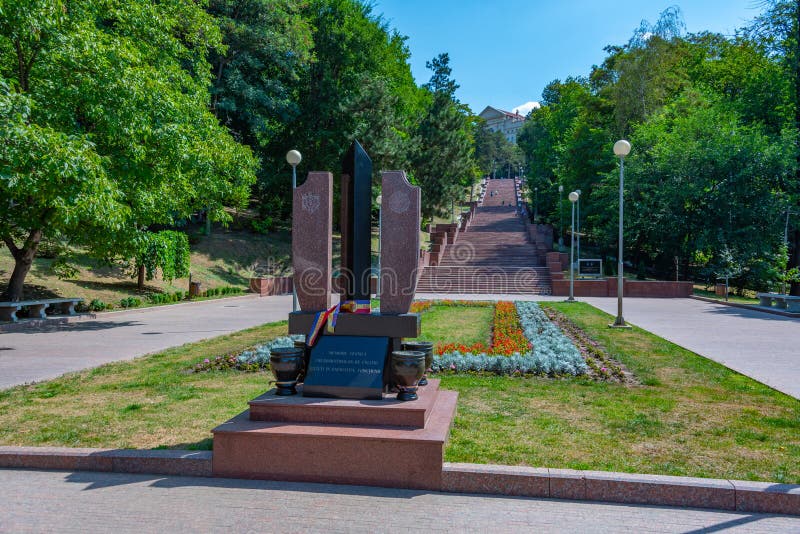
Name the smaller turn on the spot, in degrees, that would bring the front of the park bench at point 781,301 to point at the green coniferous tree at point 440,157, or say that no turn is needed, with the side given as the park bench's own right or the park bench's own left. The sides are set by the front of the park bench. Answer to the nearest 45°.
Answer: approximately 90° to the park bench's own right

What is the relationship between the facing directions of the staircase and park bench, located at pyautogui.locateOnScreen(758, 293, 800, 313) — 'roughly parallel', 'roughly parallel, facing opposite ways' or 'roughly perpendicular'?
roughly perpendicular

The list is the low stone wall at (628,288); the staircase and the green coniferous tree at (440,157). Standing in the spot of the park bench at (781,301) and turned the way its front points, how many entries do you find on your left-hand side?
0

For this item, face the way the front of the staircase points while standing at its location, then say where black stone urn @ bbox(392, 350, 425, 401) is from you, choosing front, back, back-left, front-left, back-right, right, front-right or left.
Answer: front

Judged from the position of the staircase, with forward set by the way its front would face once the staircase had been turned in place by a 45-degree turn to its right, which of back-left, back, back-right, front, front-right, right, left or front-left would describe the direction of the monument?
front-left

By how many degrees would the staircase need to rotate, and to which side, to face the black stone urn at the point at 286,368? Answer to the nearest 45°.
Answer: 0° — it already faces it

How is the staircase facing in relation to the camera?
toward the camera

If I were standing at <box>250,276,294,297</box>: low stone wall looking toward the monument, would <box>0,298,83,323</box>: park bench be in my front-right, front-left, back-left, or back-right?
front-right

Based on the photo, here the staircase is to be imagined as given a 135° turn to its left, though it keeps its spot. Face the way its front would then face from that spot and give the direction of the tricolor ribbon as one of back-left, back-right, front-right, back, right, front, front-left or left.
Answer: back-right

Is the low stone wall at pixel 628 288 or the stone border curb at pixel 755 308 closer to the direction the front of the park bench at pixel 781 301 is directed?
the stone border curb

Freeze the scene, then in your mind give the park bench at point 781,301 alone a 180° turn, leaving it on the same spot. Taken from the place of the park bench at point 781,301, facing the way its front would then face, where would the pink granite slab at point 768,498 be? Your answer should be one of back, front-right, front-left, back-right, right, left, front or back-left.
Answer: back-right

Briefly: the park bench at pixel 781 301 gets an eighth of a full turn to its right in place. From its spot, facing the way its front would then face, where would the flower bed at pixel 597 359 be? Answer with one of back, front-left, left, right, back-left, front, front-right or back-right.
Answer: left

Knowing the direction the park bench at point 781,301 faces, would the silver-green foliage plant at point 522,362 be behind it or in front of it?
in front

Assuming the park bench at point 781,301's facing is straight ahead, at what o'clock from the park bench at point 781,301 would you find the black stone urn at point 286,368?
The black stone urn is roughly at 11 o'clock from the park bench.

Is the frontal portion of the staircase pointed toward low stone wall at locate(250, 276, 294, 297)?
no

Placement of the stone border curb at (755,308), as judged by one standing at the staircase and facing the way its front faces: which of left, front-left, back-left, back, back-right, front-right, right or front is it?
front-left

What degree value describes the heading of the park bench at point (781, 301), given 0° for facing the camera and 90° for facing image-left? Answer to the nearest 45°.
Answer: approximately 45°

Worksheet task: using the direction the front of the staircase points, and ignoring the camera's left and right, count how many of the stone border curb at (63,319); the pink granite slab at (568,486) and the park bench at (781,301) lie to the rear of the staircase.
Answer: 0

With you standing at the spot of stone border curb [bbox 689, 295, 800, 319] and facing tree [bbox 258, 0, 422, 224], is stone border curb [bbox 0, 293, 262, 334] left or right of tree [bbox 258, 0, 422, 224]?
left
